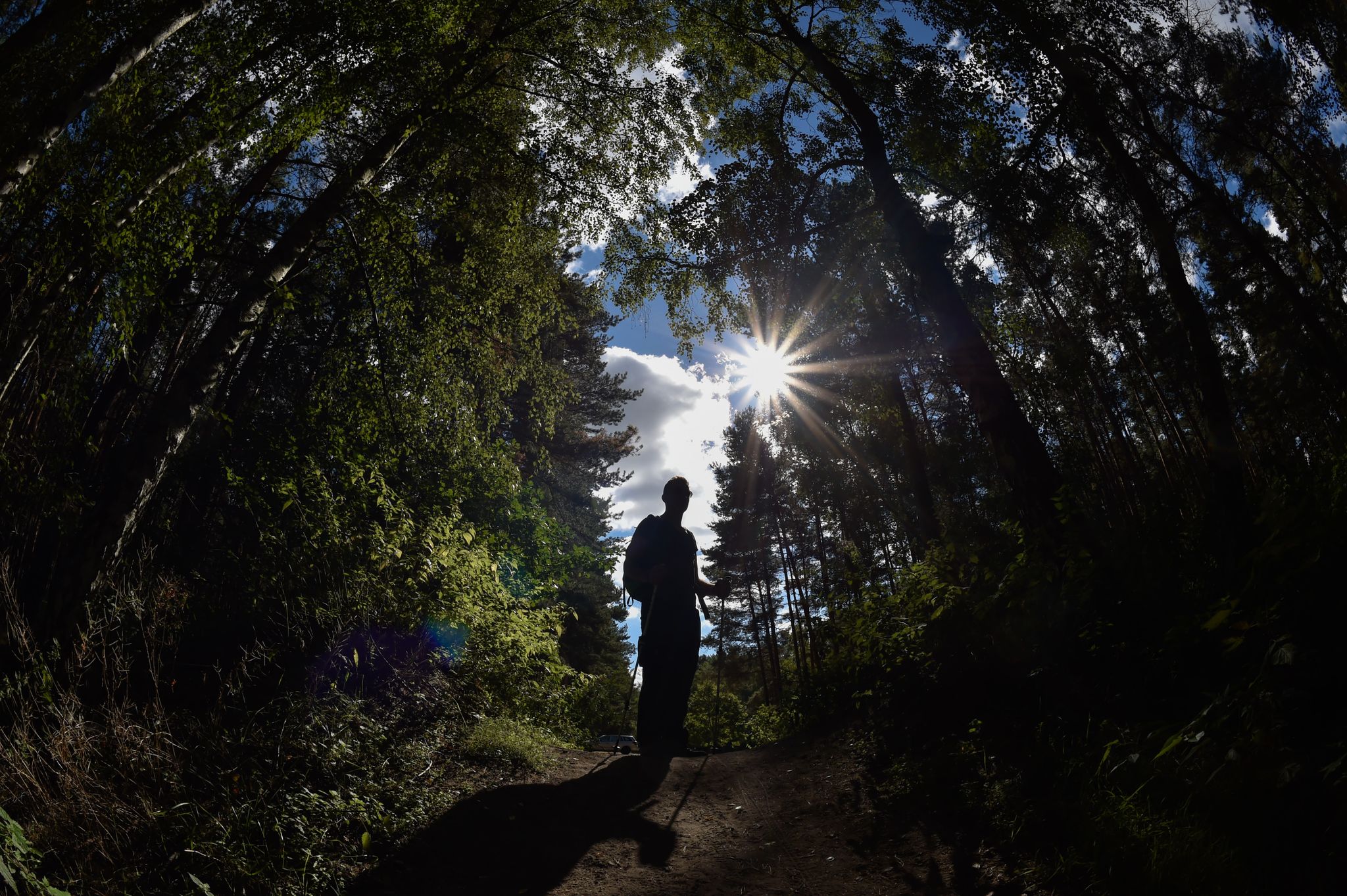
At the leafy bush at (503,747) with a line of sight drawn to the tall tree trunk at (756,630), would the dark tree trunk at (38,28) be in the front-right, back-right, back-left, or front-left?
back-left

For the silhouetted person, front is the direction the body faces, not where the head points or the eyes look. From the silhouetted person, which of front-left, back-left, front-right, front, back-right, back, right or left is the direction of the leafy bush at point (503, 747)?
right

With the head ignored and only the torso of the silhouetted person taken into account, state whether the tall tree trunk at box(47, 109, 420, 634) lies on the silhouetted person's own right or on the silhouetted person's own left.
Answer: on the silhouetted person's own right

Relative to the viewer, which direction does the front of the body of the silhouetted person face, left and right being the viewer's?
facing the viewer and to the right of the viewer

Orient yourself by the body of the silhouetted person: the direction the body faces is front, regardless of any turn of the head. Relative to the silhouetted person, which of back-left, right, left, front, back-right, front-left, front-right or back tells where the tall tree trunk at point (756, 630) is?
back-left

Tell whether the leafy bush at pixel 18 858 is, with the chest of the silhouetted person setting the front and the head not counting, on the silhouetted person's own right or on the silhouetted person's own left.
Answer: on the silhouetted person's own right

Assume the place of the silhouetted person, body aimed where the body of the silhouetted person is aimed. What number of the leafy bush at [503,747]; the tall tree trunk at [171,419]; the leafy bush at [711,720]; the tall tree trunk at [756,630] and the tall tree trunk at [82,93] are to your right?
3

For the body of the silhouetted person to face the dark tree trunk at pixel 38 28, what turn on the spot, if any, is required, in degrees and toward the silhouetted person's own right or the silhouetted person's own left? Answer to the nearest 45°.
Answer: approximately 90° to the silhouetted person's own right

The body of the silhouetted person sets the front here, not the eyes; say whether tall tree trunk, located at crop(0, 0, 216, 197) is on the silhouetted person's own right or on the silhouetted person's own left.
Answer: on the silhouetted person's own right

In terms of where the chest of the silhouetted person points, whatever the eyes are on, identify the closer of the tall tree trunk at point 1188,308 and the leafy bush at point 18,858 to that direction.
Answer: the tall tree trunk

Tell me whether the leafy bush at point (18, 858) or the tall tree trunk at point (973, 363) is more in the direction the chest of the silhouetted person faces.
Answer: the tall tree trunk

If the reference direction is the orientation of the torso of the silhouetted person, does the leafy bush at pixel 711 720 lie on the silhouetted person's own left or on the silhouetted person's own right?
on the silhouetted person's own left
